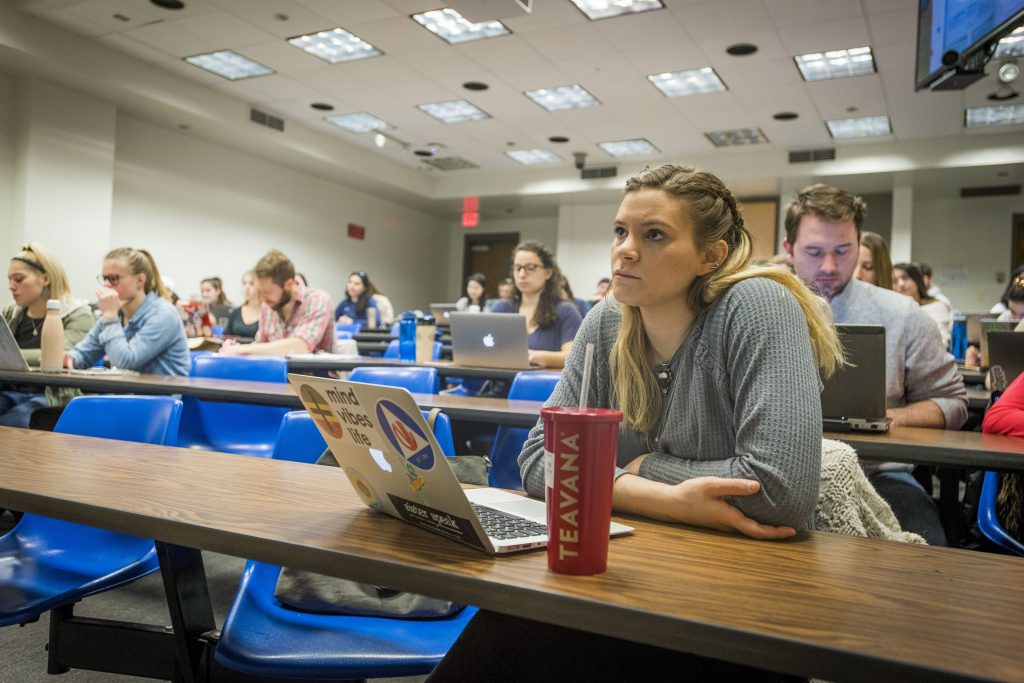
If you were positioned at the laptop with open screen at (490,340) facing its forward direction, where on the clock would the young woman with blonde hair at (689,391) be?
The young woman with blonde hair is roughly at 6 o'clock from the laptop with open screen.

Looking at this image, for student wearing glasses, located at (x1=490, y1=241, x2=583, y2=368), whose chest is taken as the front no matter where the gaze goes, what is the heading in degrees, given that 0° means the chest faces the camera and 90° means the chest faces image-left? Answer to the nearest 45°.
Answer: approximately 45°

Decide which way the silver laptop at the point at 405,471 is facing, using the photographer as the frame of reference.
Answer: facing away from the viewer and to the right of the viewer

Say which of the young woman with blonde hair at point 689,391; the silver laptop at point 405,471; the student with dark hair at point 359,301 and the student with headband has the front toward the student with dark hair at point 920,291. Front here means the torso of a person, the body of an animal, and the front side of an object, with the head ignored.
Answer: the silver laptop

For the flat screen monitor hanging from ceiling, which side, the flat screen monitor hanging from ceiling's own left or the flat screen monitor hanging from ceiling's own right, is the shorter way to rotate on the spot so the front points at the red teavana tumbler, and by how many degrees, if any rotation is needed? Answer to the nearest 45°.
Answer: approximately 45° to the flat screen monitor hanging from ceiling's own left

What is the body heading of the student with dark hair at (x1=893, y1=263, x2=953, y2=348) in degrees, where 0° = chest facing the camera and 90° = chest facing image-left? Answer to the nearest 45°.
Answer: approximately 45°

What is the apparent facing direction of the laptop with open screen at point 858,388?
away from the camera

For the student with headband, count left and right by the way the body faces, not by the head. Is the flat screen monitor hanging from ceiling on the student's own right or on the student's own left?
on the student's own left

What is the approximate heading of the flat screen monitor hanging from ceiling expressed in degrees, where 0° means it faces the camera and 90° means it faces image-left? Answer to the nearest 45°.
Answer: approximately 45°

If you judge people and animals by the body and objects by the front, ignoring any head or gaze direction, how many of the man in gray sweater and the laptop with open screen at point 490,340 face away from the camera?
1

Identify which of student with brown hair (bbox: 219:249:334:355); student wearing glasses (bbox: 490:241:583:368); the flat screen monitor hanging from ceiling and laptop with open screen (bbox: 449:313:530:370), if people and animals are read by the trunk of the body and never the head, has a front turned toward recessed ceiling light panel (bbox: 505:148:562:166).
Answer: the laptop with open screen

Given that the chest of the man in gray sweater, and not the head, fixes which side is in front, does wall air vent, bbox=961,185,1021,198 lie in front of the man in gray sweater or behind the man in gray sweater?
behind

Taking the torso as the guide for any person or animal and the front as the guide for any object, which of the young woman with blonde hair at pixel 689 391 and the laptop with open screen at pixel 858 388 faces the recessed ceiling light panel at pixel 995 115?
the laptop with open screen
